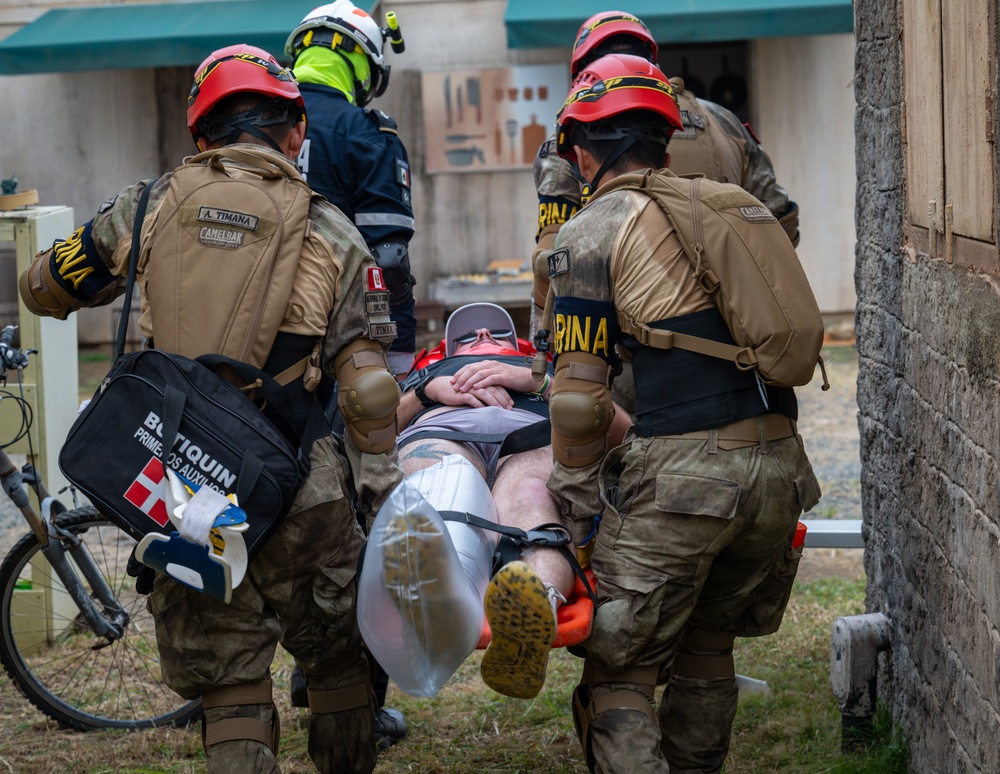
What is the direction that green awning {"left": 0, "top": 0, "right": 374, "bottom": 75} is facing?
toward the camera

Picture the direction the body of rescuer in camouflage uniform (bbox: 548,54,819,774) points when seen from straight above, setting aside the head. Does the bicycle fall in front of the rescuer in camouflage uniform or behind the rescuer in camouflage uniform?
in front

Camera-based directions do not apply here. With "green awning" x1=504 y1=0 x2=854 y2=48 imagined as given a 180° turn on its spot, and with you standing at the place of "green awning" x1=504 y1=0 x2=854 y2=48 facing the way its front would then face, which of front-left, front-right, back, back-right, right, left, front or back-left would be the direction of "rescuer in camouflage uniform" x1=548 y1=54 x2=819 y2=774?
back

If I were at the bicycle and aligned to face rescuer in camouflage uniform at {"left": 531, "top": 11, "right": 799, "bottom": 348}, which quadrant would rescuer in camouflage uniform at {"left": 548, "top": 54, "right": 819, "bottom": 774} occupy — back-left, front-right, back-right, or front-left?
front-right

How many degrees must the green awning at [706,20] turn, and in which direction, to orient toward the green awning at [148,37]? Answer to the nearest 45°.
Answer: approximately 90° to its right

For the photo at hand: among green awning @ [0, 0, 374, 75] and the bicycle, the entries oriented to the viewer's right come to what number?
1

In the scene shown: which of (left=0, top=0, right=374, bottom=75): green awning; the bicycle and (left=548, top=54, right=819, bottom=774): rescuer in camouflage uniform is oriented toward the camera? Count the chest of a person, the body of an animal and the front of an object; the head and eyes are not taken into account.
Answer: the green awning

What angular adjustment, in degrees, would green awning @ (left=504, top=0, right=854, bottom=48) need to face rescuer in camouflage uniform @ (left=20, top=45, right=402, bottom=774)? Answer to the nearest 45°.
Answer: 0° — it already faces them

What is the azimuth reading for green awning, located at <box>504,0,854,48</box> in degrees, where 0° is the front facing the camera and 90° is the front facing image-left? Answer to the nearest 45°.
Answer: approximately 0°

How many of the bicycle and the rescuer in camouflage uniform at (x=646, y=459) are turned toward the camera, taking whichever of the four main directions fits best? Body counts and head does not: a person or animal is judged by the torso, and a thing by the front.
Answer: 0

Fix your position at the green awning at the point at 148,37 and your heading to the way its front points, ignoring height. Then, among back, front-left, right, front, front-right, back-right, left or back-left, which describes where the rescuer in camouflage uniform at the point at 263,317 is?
front

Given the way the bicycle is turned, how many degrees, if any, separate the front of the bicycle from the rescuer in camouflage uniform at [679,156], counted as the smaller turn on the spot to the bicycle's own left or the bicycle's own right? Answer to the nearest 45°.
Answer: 0° — it already faces them

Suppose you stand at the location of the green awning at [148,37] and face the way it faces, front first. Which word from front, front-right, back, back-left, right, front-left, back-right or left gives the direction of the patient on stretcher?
front

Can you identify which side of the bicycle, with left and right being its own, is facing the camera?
right

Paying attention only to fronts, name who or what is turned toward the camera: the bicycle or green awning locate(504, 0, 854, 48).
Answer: the green awning

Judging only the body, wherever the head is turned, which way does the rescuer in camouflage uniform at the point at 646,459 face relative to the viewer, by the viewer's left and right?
facing away from the viewer and to the left of the viewer

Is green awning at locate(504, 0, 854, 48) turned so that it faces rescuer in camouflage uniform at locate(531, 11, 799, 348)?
yes
